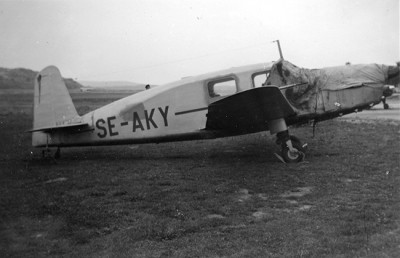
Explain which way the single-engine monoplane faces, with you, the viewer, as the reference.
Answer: facing to the right of the viewer
